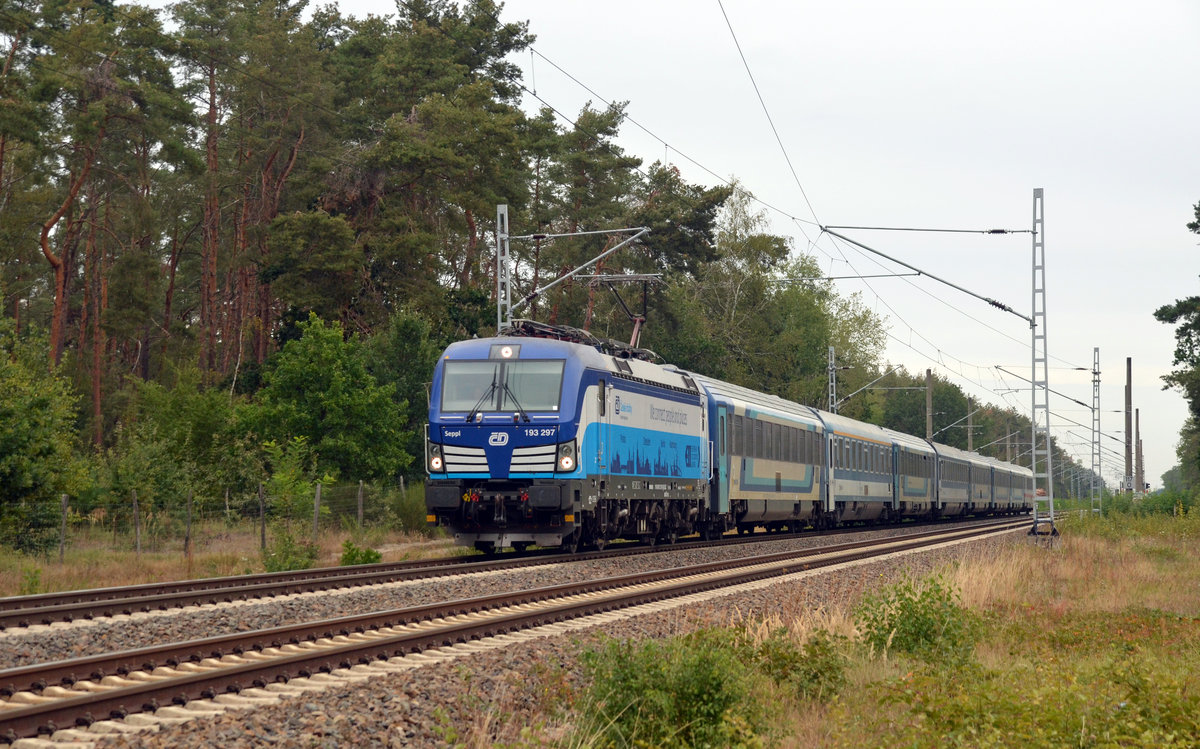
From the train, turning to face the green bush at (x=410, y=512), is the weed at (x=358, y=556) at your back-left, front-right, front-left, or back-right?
front-left

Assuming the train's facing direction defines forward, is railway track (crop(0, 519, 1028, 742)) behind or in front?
in front

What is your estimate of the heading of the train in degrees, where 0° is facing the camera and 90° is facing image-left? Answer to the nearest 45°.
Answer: approximately 45°

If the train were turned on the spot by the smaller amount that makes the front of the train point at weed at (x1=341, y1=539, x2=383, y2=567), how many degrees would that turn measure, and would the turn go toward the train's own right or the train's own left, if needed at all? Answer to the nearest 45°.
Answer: approximately 45° to the train's own right

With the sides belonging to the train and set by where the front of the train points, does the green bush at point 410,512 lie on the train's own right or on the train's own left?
on the train's own right

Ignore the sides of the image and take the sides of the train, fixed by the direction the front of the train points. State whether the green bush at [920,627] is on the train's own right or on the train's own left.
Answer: on the train's own left

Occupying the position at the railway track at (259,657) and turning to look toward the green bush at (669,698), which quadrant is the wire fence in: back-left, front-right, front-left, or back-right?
back-left

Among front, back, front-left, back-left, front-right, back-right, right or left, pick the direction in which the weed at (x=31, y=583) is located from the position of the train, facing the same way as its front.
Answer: front

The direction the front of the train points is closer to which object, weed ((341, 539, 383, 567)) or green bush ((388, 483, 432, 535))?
the weed

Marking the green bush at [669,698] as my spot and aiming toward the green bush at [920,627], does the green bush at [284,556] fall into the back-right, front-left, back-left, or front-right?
front-left

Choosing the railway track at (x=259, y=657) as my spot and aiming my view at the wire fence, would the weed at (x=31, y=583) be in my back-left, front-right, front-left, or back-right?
front-left
